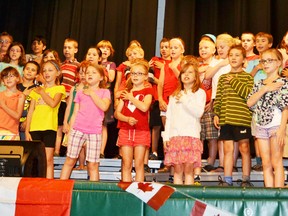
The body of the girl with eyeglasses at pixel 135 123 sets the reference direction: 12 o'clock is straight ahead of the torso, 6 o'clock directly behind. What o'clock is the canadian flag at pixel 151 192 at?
The canadian flag is roughly at 12 o'clock from the girl with eyeglasses.

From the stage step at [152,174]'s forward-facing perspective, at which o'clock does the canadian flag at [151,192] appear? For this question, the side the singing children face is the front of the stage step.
The canadian flag is roughly at 12 o'clock from the stage step.

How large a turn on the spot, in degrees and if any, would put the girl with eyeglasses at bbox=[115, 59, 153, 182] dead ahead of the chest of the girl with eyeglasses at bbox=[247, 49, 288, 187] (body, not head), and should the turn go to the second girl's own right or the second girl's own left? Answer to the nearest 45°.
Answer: approximately 45° to the second girl's own right

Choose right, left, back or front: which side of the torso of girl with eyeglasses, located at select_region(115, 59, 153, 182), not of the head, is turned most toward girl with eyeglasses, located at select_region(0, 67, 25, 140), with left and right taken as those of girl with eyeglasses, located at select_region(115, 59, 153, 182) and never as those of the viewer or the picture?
right

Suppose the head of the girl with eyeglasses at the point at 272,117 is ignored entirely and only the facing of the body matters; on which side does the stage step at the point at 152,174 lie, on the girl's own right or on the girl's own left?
on the girl's own right
